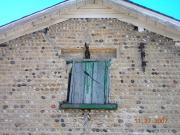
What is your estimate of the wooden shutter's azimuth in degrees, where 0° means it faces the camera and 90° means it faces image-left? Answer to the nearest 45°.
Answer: approximately 0°
